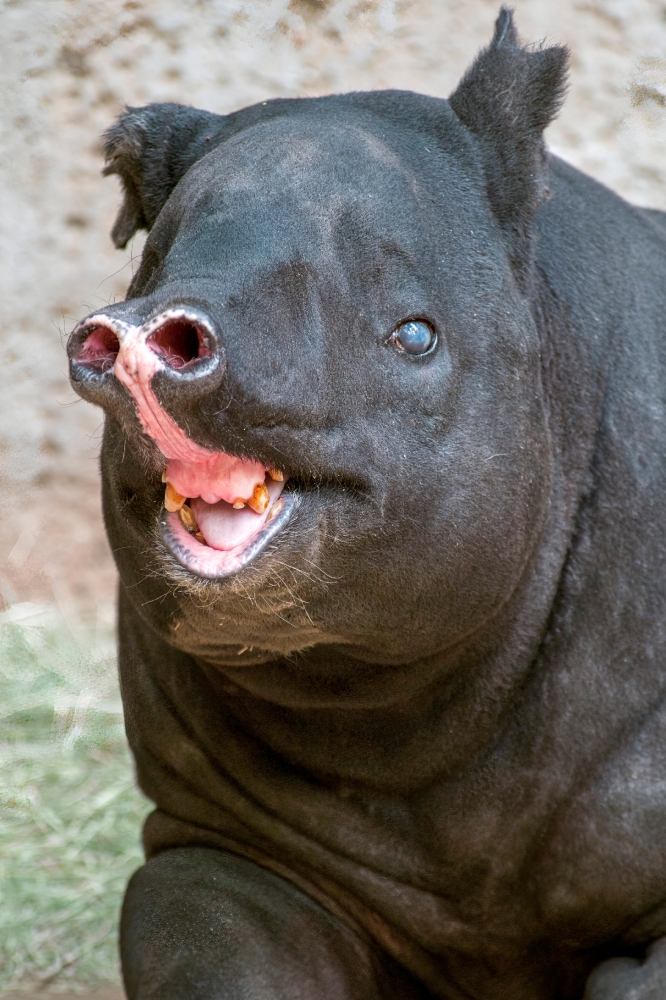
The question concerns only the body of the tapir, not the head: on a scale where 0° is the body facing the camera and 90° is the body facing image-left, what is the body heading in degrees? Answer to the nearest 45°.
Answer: approximately 45°
